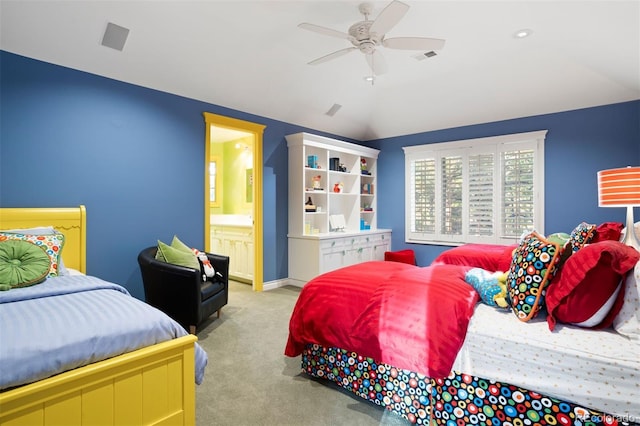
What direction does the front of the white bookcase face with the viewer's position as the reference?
facing the viewer and to the right of the viewer

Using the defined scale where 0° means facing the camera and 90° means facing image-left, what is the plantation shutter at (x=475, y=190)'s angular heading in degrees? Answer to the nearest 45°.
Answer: approximately 45°

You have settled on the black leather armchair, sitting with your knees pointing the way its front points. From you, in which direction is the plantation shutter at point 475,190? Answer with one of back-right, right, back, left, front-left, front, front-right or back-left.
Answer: front-left

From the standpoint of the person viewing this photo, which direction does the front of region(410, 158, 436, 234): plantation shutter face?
facing the viewer and to the left of the viewer

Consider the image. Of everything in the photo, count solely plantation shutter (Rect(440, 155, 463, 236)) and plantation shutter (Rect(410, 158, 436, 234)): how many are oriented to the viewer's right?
0

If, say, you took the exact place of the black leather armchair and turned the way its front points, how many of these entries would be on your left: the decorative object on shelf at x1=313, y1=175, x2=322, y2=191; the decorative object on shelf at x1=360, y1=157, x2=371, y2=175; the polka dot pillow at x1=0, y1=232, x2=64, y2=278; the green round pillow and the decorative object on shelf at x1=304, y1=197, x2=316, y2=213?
3

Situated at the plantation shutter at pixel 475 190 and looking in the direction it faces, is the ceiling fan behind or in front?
in front

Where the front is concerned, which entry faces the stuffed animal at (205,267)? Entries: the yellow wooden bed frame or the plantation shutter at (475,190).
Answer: the plantation shutter

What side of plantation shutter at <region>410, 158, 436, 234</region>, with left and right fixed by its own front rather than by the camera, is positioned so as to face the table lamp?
left

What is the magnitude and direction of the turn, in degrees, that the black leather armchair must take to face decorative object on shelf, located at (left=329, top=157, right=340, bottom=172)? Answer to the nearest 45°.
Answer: approximately 90° to its left

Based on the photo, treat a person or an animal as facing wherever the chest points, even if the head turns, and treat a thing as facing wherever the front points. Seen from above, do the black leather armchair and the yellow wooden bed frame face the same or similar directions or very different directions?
same or similar directions

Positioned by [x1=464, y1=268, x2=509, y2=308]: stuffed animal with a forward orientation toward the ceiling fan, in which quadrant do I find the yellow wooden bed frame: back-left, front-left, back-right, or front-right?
front-left

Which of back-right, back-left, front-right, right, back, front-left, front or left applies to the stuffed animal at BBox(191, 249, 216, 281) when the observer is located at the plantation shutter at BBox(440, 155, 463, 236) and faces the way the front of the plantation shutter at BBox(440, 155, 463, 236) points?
front

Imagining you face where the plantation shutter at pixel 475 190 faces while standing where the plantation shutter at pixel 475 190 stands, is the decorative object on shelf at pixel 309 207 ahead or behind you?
ahead

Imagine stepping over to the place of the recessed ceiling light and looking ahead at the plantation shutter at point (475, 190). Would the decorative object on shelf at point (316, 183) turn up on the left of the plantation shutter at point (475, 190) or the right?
left

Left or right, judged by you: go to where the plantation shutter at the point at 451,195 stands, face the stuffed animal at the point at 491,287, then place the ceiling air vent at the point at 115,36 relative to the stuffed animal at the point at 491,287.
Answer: right
